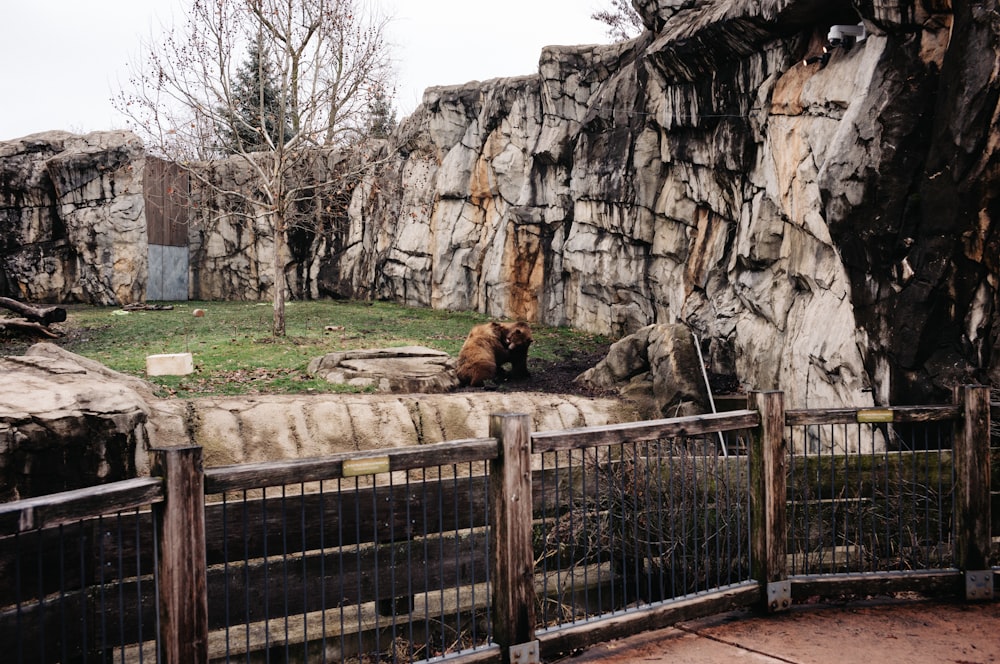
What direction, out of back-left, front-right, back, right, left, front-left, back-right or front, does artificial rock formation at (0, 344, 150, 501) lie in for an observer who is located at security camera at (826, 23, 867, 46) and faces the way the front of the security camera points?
front-left

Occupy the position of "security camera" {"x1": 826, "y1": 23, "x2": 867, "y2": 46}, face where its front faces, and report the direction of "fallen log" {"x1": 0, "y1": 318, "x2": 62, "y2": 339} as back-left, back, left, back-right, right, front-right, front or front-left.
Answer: front

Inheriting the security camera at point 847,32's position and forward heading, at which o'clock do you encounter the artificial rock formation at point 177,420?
The artificial rock formation is roughly at 11 o'clock from the security camera.

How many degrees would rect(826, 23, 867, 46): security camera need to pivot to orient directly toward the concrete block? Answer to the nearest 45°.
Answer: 0° — it already faces it

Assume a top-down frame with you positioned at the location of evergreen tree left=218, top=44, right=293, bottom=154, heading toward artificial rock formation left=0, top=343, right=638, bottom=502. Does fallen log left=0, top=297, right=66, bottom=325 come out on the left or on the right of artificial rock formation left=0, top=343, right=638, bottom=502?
right

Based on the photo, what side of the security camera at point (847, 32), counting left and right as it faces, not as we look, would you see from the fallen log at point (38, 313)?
front

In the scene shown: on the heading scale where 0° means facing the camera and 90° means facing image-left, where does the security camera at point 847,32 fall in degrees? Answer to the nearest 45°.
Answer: approximately 90°

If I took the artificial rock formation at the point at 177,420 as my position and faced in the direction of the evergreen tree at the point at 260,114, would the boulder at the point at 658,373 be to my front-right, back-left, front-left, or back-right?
front-right
